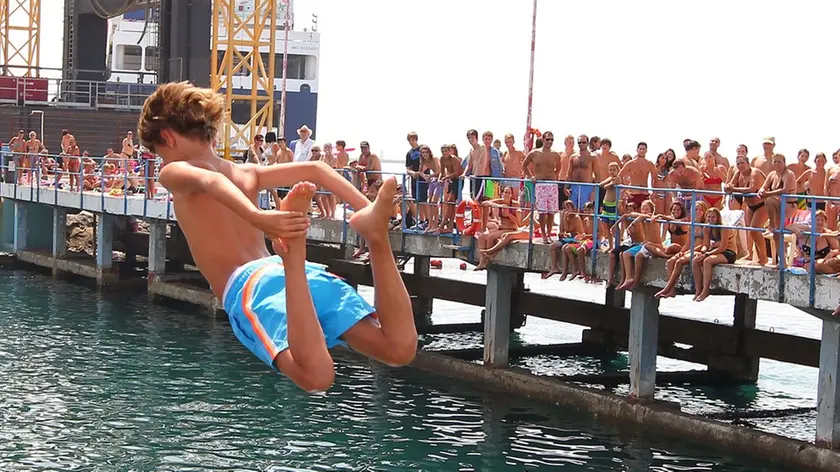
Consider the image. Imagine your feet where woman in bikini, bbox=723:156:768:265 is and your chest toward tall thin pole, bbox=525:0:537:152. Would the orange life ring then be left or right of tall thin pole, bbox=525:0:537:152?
left

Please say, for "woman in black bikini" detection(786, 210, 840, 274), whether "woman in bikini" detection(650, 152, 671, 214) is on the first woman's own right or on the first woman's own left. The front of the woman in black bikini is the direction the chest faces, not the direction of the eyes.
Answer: on the first woman's own right

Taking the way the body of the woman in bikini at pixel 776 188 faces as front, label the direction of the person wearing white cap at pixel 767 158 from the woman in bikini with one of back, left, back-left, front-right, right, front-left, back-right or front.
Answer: back-right

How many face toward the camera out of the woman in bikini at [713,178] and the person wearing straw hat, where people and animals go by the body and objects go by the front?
2

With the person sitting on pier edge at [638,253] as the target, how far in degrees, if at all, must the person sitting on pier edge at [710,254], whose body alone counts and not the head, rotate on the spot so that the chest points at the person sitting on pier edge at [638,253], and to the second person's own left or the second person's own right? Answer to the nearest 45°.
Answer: approximately 90° to the second person's own right

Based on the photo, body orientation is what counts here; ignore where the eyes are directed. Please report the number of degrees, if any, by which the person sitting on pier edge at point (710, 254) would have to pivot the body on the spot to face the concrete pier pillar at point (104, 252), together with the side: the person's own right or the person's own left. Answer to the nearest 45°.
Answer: approximately 90° to the person's own right

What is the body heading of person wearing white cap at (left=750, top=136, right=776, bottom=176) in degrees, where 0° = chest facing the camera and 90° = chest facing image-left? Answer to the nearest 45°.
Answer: approximately 45°
